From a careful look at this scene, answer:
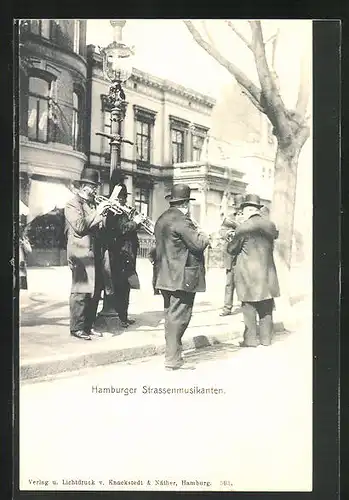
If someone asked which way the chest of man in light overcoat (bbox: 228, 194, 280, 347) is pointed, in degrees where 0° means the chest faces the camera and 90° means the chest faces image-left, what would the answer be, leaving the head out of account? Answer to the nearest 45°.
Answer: approximately 135°

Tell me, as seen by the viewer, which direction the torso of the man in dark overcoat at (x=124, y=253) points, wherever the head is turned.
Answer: to the viewer's right

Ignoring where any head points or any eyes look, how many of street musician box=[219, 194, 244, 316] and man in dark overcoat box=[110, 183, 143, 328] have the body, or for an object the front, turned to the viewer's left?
1

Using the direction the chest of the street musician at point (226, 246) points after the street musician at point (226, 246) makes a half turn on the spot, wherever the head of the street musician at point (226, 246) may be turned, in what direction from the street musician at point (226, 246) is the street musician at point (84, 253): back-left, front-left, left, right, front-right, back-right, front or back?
back

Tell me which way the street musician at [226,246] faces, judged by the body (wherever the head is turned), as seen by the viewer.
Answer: to the viewer's left

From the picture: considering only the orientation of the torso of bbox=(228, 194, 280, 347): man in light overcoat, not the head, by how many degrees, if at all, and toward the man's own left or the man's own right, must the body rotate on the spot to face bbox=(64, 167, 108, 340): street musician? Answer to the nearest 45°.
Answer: approximately 45° to the man's own left
